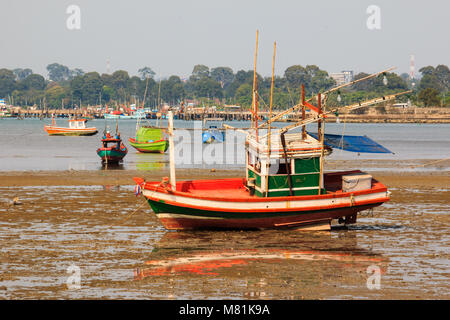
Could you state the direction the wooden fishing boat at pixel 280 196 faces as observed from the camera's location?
facing to the left of the viewer

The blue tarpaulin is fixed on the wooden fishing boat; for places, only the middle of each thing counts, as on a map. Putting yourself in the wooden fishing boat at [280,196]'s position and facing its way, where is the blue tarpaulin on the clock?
The blue tarpaulin is roughly at 5 o'clock from the wooden fishing boat.
